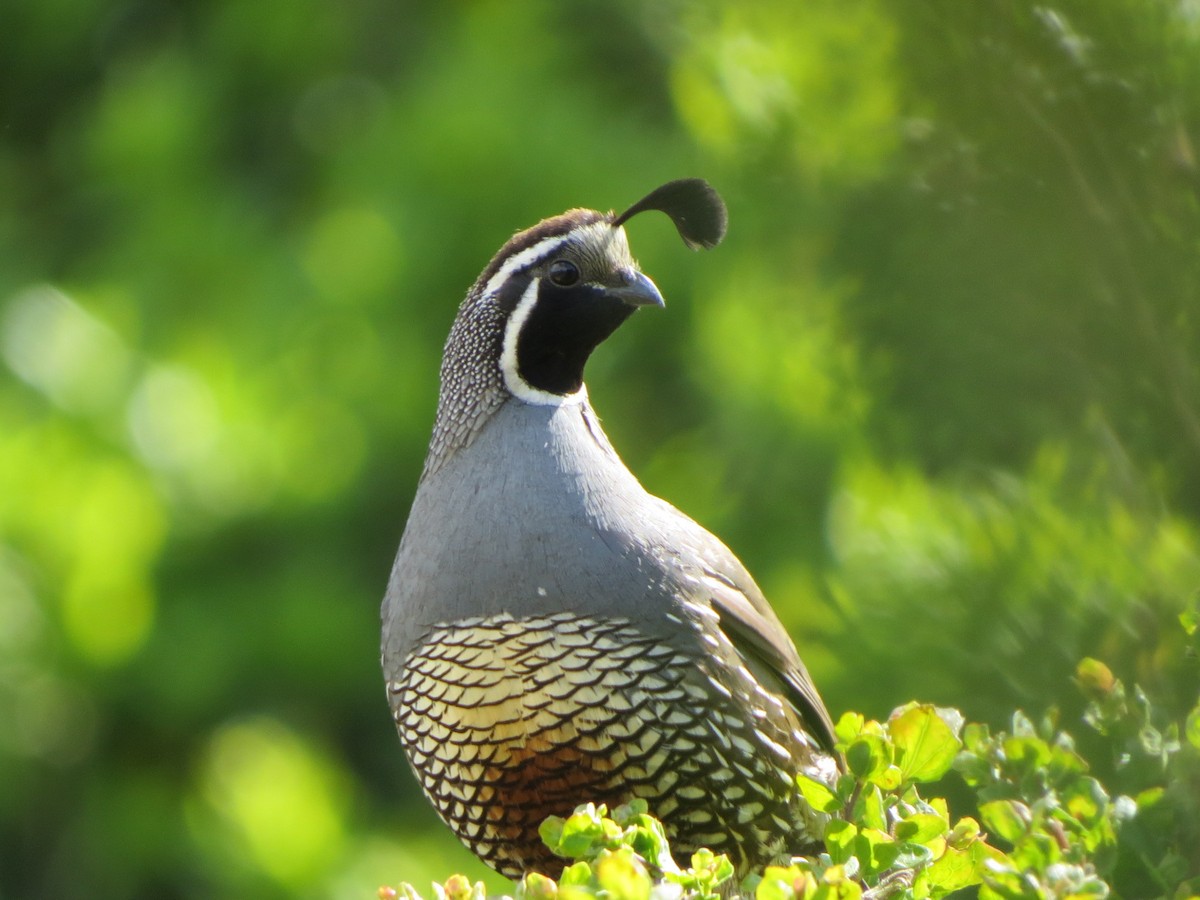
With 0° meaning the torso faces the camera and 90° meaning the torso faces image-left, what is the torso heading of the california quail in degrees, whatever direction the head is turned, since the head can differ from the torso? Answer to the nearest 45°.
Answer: approximately 45°
